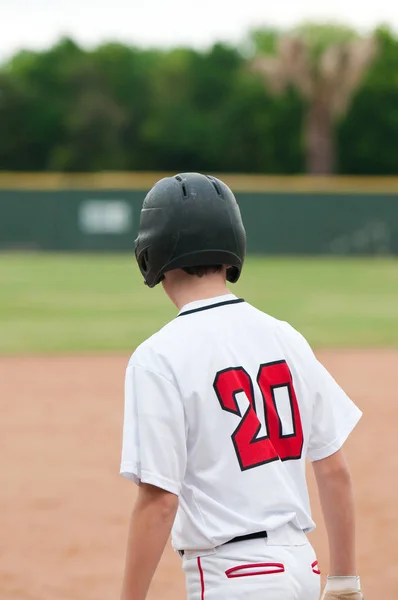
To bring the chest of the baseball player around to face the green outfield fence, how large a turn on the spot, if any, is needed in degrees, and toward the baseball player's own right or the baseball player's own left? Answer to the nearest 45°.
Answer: approximately 45° to the baseball player's own right

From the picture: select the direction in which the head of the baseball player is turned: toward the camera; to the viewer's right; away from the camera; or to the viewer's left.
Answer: away from the camera

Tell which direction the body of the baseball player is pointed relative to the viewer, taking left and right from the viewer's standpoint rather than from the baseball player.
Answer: facing away from the viewer and to the left of the viewer
